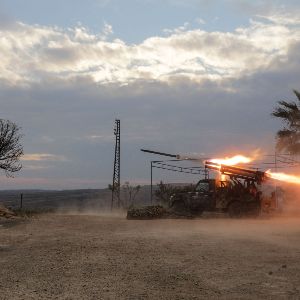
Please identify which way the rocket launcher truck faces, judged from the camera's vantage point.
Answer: facing to the left of the viewer

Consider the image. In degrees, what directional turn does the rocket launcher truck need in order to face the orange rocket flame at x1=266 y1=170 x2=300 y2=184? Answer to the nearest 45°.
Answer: approximately 135° to its right
